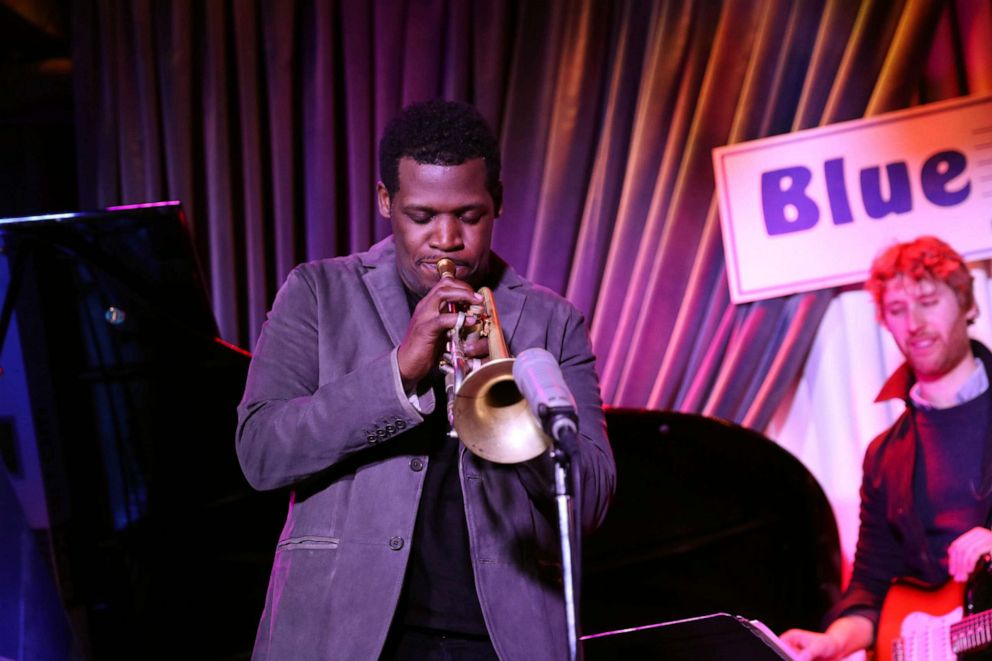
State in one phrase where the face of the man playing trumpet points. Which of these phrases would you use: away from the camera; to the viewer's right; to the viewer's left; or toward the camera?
toward the camera

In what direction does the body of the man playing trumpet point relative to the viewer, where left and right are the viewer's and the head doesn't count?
facing the viewer

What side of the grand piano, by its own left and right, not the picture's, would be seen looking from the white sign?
back

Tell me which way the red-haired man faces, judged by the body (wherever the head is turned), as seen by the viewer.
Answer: toward the camera

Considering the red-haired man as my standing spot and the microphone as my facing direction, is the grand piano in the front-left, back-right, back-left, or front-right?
front-right

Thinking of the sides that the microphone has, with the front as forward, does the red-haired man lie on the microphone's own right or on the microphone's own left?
on the microphone's own right

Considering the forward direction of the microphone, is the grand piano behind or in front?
in front

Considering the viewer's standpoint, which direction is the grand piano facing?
facing to the left of the viewer

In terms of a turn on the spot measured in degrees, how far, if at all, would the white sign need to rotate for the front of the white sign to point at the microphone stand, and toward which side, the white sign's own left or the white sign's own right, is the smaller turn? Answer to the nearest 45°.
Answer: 0° — it already faces it

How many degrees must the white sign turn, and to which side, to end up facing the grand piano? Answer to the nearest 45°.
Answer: approximately 45° to its right

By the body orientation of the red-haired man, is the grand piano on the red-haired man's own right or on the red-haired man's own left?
on the red-haired man's own right

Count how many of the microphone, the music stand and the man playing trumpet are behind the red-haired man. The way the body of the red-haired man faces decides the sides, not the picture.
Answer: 0

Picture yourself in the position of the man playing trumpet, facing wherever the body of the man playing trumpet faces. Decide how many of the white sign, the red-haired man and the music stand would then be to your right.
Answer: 0

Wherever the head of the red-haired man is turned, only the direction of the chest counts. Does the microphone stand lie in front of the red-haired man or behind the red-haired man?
in front

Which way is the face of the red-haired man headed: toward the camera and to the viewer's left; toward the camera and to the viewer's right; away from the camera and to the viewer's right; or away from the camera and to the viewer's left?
toward the camera and to the viewer's left

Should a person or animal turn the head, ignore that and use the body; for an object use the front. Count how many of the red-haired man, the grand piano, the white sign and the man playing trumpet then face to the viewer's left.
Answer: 1
